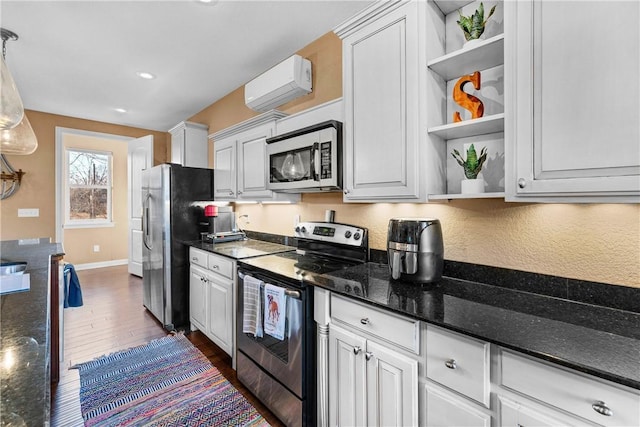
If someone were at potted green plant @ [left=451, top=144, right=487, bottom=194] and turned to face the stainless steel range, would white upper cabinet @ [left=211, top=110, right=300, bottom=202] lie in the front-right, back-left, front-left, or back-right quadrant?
front-right

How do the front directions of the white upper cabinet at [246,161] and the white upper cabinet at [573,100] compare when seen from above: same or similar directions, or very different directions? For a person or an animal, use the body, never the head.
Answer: same or similar directions

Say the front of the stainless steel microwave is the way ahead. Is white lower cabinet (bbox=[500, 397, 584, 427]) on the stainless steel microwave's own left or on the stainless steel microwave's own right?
on the stainless steel microwave's own left

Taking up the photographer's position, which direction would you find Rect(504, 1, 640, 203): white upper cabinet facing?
facing the viewer

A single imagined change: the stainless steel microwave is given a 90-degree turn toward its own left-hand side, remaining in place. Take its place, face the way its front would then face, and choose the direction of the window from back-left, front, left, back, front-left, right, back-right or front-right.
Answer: back

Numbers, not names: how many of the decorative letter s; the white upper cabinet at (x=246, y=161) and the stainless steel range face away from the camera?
0

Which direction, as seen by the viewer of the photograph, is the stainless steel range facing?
facing the viewer and to the left of the viewer

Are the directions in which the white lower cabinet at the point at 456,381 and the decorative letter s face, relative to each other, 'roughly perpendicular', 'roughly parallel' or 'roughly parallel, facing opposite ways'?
roughly parallel

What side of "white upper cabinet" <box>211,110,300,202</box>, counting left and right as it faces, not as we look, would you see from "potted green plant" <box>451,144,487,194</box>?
left
